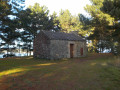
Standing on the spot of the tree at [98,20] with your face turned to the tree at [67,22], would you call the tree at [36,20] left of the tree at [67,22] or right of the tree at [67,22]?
left

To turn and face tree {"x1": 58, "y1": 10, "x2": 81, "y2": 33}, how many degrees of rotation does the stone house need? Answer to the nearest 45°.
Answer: approximately 135° to its left

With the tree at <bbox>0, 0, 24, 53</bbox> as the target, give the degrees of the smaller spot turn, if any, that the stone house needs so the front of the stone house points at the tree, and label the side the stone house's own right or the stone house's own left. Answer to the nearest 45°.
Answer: approximately 135° to the stone house's own right

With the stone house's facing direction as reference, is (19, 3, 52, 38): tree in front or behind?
behind

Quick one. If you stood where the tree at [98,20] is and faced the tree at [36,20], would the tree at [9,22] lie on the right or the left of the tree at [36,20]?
left

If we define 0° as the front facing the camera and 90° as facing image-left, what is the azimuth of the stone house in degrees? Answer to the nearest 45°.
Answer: approximately 315°
